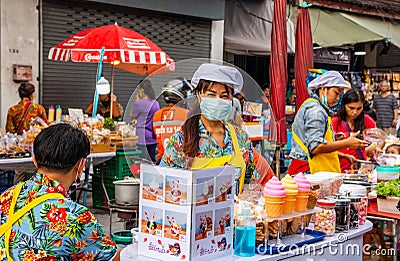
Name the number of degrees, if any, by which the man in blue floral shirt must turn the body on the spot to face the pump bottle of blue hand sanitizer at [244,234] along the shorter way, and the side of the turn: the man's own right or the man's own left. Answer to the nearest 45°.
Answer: approximately 45° to the man's own right

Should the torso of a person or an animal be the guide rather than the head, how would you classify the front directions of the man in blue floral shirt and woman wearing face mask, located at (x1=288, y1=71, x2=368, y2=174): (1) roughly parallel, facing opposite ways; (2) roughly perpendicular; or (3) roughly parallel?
roughly perpendicular

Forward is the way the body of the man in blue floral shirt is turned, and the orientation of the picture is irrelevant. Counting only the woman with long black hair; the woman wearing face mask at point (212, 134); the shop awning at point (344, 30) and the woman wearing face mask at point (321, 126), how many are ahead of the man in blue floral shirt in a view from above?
4

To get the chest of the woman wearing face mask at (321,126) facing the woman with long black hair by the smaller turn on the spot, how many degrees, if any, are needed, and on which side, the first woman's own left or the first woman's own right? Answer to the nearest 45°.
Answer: approximately 90° to the first woman's own left

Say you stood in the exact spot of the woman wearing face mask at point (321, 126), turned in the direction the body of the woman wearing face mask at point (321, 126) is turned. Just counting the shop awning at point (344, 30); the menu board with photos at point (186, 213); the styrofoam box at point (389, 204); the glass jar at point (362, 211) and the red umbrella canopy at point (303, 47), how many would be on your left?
2

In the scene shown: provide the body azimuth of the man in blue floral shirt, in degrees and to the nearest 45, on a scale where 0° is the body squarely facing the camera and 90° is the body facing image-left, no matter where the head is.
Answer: approximately 225°

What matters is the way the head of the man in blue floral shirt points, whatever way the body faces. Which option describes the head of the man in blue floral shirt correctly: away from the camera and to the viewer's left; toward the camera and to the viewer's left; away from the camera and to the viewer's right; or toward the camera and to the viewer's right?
away from the camera and to the viewer's right

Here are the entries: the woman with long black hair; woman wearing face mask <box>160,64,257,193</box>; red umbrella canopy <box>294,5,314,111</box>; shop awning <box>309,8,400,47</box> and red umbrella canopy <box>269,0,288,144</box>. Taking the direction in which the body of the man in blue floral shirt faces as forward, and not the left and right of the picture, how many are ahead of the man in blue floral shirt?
5

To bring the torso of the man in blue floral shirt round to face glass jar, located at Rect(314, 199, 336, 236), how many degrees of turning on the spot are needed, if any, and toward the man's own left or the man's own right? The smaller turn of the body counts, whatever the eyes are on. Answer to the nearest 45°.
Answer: approximately 45° to the man's own right
